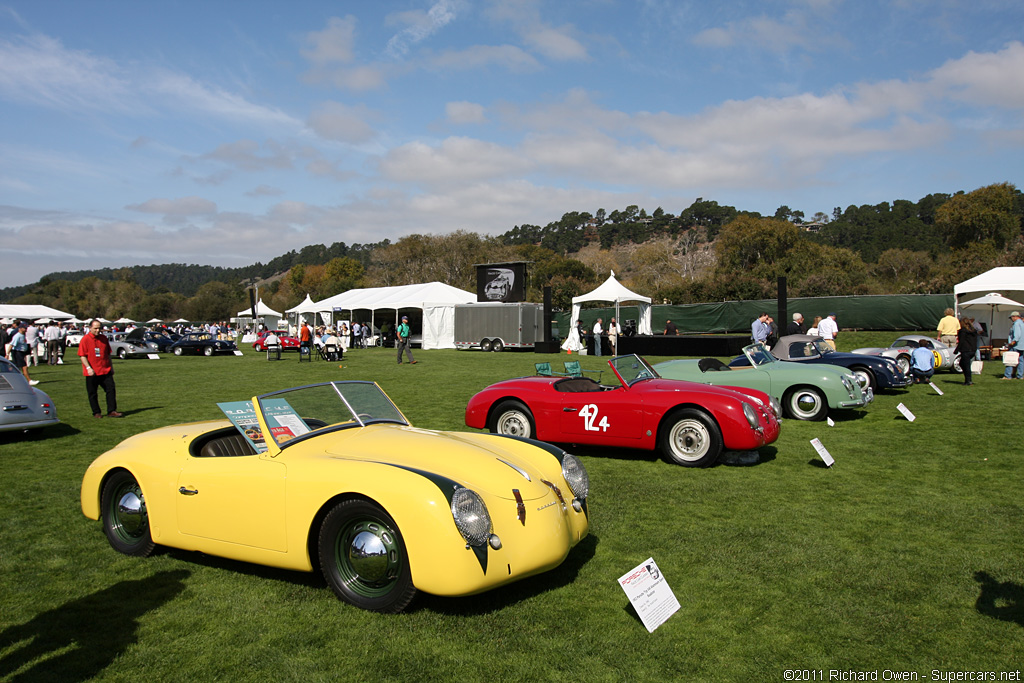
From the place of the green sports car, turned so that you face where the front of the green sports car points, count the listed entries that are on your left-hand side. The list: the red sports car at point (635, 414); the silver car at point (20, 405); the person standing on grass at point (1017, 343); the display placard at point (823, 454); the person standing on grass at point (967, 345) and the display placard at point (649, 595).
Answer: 2

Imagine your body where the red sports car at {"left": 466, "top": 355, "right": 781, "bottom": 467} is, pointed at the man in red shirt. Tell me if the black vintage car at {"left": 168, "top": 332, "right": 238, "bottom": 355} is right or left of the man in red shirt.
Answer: right

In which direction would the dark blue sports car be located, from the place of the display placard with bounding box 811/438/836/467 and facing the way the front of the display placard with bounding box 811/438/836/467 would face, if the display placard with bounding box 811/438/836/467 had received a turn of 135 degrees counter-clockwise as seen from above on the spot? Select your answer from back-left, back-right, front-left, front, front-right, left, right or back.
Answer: front

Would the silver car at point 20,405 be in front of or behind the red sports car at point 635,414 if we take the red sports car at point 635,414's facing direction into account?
behind

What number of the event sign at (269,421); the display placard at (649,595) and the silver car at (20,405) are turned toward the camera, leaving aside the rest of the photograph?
2

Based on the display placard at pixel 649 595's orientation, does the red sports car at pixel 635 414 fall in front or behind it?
behind

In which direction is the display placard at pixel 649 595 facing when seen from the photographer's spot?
facing the viewer

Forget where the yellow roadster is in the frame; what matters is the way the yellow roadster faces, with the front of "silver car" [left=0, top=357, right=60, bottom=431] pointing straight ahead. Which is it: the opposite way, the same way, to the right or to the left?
the opposite way

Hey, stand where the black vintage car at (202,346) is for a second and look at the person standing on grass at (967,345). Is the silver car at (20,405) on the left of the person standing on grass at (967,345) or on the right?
right

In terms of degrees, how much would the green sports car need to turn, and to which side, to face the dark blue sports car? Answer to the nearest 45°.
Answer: approximately 135° to its left

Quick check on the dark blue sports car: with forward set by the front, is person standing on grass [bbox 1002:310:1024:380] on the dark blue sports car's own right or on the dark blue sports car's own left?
on the dark blue sports car's own left

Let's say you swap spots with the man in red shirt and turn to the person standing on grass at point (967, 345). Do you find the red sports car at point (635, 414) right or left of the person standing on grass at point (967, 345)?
right

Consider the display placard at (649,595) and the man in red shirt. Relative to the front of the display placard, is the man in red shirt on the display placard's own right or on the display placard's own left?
on the display placard's own right

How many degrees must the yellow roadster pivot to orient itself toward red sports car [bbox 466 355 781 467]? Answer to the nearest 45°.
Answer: approximately 90° to its left
